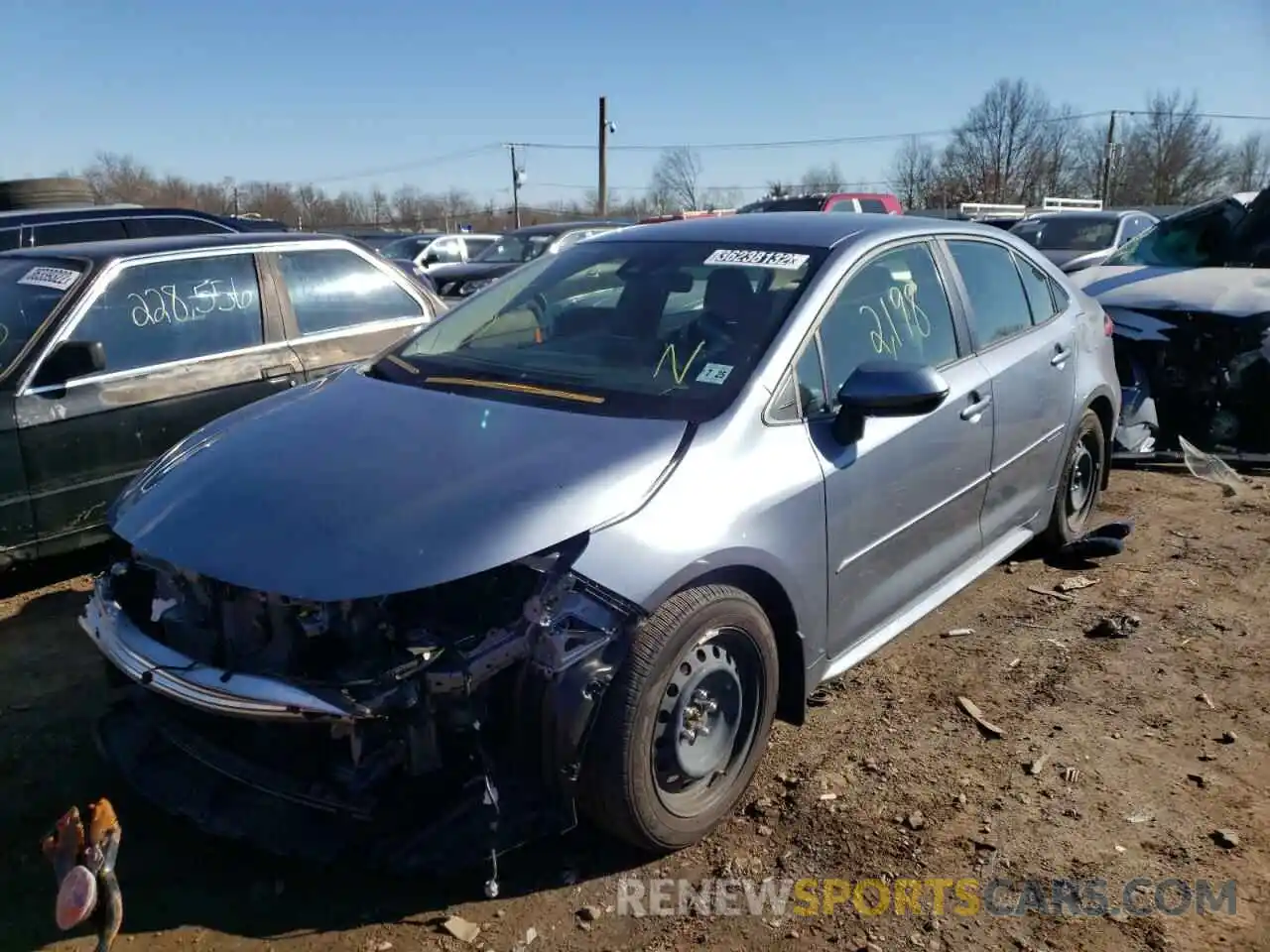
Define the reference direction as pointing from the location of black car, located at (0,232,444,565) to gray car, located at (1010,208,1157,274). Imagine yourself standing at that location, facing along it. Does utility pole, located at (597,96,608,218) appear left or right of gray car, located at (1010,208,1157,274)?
left

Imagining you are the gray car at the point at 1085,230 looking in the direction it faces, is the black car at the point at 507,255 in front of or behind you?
in front

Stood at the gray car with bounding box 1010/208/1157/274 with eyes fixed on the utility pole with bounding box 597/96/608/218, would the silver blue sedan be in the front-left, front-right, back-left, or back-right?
back-left

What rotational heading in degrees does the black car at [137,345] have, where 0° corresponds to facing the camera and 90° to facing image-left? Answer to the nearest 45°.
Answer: approximately 45°

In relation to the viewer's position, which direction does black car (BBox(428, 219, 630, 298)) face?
facing the viewer and to the left of the viewer

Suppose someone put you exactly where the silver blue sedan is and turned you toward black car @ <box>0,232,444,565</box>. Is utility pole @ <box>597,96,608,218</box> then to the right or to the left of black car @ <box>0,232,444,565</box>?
right

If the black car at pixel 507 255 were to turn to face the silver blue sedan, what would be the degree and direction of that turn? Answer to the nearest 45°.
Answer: approximately 45° to its left
